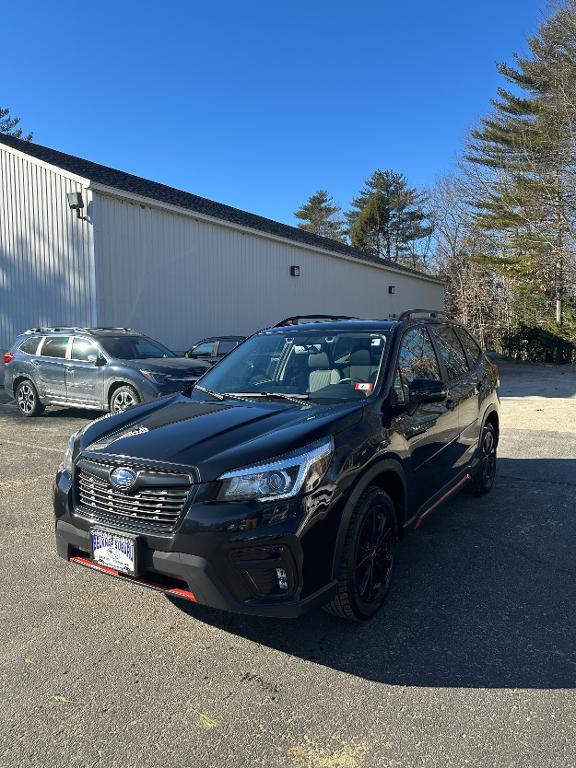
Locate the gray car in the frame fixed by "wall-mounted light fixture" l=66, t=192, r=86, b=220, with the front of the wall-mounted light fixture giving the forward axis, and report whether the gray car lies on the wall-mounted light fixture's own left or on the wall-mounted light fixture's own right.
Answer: on the wall-mounted light fixture's own left

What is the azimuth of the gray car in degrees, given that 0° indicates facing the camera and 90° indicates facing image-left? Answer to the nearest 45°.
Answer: approximately 315°

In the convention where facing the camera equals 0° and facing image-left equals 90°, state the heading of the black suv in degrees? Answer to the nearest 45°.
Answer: approximately 45°

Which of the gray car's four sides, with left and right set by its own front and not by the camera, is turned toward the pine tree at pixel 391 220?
left

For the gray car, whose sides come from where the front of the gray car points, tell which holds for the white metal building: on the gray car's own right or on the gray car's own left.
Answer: on the gray car's own left

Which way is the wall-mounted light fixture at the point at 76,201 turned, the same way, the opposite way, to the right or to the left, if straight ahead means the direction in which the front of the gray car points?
to the right

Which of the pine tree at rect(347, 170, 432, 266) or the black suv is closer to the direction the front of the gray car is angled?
the black suv

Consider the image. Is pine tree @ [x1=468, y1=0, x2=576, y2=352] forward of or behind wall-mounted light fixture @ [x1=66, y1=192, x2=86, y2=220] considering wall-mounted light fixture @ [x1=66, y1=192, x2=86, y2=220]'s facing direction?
behind

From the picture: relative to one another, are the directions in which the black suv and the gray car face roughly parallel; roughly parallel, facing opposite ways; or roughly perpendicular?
roughly perpendicular
